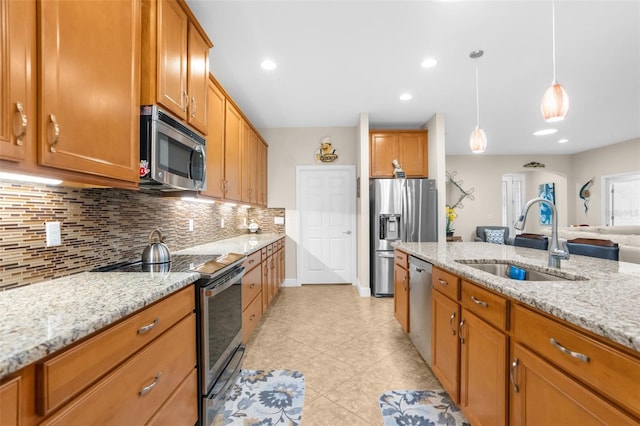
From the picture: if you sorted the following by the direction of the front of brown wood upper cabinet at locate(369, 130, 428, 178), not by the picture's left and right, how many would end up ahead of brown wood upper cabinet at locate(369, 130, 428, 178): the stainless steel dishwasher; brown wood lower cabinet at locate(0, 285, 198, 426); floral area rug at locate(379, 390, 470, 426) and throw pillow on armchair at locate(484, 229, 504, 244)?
3

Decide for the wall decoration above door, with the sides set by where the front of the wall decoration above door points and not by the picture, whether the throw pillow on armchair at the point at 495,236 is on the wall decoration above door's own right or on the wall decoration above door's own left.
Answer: on the wall decoration above door's own left

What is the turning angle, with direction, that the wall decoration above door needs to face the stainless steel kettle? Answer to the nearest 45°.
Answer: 0° — it already faces it

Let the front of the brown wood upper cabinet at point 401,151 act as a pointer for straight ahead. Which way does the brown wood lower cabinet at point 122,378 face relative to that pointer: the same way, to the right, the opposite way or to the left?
to the left

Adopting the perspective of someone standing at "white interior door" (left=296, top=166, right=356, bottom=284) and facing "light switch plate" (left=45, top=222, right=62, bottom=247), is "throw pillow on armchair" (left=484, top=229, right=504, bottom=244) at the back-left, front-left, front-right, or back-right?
back-left

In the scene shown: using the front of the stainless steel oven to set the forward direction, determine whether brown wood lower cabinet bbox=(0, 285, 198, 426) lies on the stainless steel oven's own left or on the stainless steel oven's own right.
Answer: on the stainless steel oven's own right

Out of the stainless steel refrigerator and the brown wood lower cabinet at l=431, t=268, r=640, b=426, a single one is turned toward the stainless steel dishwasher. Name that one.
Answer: the stainless steel refrigerator

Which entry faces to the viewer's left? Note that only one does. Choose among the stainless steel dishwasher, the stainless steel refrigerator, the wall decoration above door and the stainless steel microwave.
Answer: the stainless steel dishwasher

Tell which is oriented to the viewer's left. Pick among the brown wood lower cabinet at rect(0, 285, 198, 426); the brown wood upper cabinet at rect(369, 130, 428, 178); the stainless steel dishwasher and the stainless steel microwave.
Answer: the stainless steel dishwasher

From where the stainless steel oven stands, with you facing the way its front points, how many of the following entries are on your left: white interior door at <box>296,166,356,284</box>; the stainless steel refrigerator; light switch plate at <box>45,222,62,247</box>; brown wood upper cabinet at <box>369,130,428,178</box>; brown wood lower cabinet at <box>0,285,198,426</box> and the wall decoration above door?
4

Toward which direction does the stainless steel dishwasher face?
to the viewer's left

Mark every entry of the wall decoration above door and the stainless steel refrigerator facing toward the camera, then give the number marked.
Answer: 2

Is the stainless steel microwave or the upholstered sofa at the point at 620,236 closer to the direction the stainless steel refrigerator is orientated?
the stainless steel microwave
